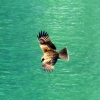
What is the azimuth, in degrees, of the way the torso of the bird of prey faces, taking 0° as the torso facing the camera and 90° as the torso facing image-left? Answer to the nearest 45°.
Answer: approximately 90°
